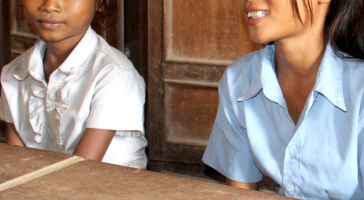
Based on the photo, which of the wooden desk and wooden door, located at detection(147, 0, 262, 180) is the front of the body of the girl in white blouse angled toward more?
the wooden desk

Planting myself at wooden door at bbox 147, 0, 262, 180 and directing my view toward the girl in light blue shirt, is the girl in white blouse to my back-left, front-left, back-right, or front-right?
front-right

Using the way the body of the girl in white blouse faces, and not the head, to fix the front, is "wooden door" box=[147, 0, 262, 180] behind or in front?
behind

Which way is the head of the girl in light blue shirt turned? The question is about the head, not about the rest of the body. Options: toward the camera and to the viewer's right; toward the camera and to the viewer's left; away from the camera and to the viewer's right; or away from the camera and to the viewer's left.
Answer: toward the camera and to the viewer's left

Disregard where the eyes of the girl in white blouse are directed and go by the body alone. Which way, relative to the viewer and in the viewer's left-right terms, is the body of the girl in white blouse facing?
facing the viewer and to the left of the viewer

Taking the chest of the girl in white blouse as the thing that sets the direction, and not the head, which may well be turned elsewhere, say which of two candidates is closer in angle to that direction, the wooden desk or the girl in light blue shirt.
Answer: the wooden desk

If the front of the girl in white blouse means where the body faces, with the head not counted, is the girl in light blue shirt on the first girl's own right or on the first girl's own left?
on the first girl's own left

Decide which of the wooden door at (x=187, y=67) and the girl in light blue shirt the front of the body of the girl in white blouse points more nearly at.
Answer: the girl in light blue shirt

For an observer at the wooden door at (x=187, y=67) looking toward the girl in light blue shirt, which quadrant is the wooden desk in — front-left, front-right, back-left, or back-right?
front-right

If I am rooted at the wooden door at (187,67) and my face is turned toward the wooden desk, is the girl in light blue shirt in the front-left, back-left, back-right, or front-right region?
front-left
